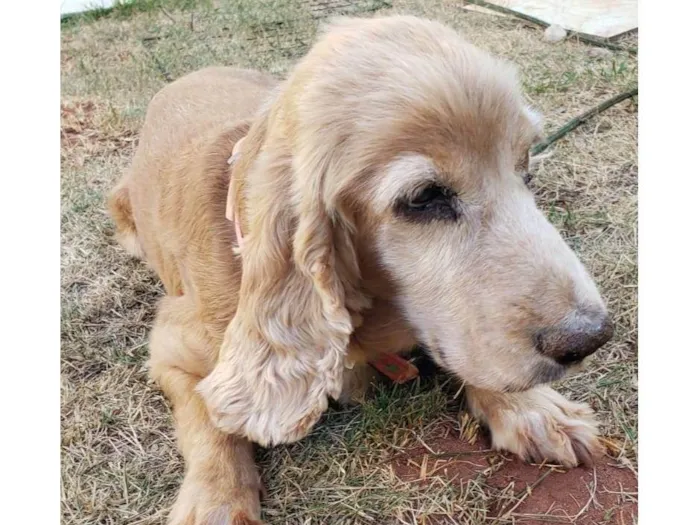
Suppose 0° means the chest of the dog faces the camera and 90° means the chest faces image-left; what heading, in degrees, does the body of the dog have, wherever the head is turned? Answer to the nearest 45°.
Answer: approximately 315°

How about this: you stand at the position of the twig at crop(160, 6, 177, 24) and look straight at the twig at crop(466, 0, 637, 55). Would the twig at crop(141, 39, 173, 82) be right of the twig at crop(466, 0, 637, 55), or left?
right

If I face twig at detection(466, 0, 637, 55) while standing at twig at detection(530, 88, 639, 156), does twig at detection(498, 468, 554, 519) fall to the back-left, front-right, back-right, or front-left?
back-left

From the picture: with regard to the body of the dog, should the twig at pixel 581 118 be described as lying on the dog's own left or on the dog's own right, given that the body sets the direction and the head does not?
on the dog's own left

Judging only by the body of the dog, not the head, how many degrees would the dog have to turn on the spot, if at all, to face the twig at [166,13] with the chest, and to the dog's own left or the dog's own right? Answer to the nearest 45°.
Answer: approximately 180°

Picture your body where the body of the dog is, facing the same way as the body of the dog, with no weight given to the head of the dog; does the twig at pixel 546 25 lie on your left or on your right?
on your left
